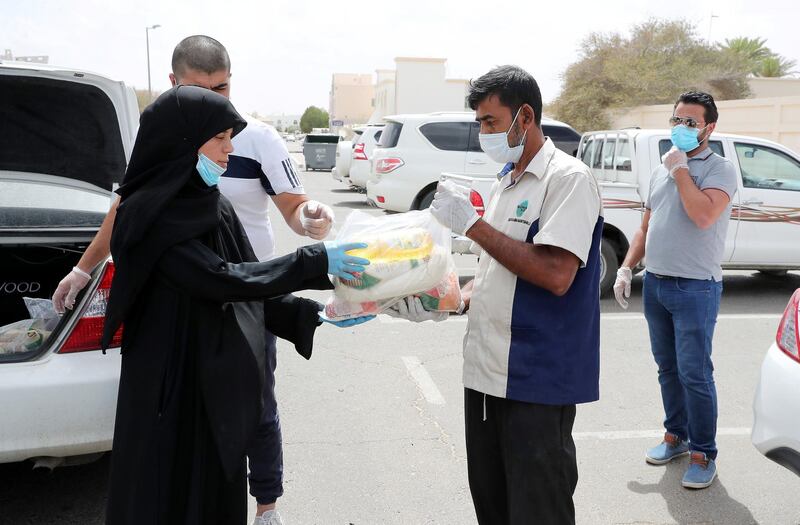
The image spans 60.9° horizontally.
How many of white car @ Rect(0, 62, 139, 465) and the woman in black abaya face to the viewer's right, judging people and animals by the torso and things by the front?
1

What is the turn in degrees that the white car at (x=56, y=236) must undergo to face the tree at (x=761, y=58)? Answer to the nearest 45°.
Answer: approximately 45° to its right

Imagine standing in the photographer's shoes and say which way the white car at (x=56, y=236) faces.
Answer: facing away from the viewer

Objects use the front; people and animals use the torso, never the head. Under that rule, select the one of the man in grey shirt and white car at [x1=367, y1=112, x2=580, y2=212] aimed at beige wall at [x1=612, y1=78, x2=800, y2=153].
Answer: the white car

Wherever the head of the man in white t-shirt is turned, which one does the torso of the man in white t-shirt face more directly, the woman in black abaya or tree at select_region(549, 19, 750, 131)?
the woman in black abaya

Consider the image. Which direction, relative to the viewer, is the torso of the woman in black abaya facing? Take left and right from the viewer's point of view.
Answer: facing to the right of the viewer

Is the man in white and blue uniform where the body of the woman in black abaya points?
yes

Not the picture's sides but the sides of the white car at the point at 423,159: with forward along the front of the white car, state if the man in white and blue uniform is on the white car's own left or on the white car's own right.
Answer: on the white car's own right

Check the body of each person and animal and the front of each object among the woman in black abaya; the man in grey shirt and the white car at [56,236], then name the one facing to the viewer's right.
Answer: the woman in black abaya

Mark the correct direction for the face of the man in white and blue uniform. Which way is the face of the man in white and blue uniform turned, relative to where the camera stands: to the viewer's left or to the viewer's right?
to the viewer's left

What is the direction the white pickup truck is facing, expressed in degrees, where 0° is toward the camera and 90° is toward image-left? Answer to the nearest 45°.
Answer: approximately 225°

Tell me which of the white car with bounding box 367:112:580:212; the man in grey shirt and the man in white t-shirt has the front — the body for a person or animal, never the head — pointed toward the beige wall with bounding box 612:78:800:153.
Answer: the white car
